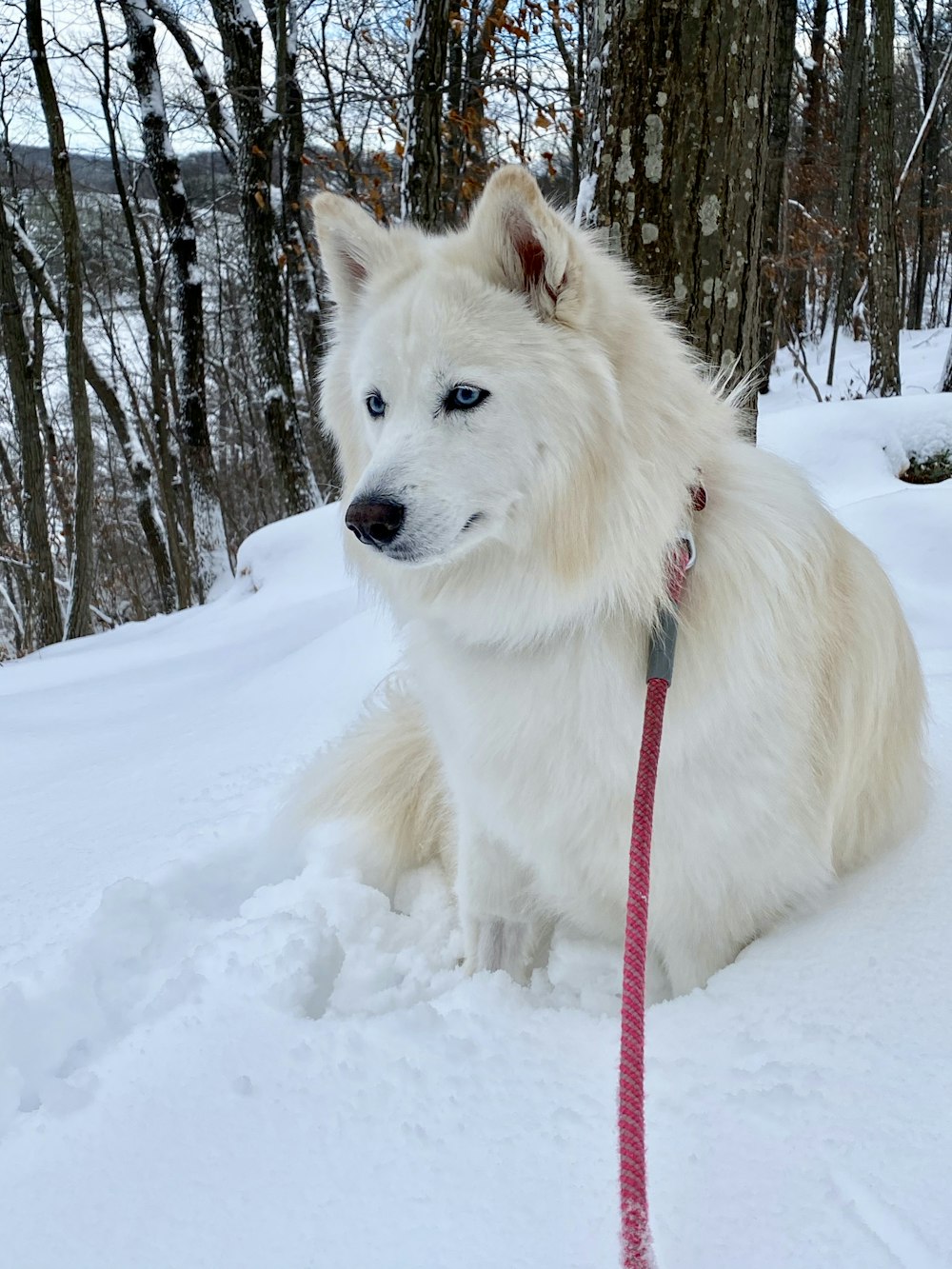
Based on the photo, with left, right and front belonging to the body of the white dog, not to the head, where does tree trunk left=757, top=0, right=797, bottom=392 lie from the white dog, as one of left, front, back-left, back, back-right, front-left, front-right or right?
back-right

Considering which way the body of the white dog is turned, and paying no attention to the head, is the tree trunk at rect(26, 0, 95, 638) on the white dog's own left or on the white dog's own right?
on the white dog's own right

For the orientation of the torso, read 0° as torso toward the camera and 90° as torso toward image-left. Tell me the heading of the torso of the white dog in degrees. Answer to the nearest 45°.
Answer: approximately 45°

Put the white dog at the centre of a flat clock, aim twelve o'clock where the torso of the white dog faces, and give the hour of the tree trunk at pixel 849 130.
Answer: The tree trunk is roughly at 5 o'clock from the white dog.

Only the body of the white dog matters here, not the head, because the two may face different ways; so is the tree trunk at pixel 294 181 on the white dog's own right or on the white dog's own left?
on the white dog's own right

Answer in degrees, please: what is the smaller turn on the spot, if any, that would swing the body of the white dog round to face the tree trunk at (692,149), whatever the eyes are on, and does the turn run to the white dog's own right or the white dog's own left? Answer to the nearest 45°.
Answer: approximately 135° to the white dog's own right

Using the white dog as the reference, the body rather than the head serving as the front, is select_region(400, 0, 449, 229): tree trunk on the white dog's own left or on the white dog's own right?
on the white dog's own right
